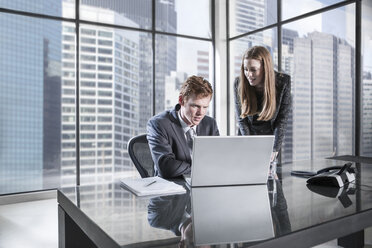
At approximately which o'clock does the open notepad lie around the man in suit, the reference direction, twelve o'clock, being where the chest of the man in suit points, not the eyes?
The open notepad is roughly at 2 o'clock from the man in suit.

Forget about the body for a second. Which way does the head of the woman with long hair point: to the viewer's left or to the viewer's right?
to the viewer's left

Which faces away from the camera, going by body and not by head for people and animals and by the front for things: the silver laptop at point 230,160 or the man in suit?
the silver laptop

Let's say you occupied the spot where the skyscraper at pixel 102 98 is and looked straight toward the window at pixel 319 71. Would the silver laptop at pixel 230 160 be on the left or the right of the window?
right

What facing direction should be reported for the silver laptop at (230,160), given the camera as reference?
facing away from the viewer

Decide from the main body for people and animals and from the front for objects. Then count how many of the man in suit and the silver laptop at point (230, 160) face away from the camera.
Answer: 1

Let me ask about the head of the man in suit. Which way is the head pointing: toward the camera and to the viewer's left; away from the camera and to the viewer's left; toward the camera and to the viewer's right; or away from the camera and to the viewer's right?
toward the camera and to the viewer's right

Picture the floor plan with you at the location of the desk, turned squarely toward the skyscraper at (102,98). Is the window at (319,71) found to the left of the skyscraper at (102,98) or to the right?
right

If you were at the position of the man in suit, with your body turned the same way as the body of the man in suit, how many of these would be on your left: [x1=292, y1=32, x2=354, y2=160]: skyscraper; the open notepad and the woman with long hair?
2

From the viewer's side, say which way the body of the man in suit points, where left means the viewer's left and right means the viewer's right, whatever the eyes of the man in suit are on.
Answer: facing the viewer and to the right of the viewer
